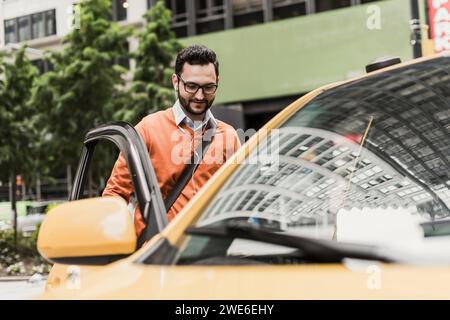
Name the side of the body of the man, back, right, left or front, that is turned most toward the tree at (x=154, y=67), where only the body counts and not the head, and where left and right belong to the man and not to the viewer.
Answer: back

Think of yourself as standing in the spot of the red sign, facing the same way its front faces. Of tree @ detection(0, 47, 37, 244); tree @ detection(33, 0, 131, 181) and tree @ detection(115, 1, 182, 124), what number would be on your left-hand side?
0

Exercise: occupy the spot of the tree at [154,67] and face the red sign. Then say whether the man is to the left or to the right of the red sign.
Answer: right

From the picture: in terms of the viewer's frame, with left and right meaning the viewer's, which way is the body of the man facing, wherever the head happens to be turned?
facing the viewer

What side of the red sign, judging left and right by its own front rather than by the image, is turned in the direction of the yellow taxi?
front

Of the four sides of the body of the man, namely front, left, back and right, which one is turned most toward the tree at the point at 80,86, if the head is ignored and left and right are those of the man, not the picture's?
back

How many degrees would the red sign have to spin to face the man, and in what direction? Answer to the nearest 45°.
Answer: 0° — it already faces them

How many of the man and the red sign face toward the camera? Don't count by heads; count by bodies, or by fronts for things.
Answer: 2

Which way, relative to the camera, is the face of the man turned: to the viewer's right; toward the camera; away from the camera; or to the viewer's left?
toward the camera

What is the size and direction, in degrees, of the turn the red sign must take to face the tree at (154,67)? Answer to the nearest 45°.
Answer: approximately 90° to its right

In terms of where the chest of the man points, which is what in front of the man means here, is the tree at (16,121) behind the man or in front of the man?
behind

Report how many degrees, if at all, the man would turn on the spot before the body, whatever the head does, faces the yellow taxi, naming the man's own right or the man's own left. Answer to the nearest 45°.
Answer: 0° — they already face it

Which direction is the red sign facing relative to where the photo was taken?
toward the camera
